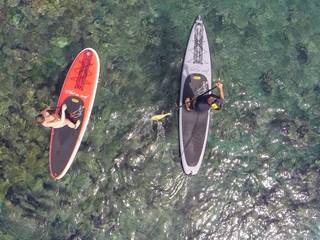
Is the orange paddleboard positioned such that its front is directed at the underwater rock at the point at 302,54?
no

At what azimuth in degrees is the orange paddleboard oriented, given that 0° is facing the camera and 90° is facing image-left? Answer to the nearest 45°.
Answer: approximately 180°

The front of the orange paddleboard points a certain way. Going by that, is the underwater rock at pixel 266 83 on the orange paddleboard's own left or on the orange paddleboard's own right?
on the orange paddleboard's own right

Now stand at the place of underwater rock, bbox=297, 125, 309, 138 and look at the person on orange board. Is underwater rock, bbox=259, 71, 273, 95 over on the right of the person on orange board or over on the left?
right

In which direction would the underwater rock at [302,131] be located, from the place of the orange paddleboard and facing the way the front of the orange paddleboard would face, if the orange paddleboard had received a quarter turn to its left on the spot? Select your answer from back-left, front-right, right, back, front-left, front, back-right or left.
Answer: back
